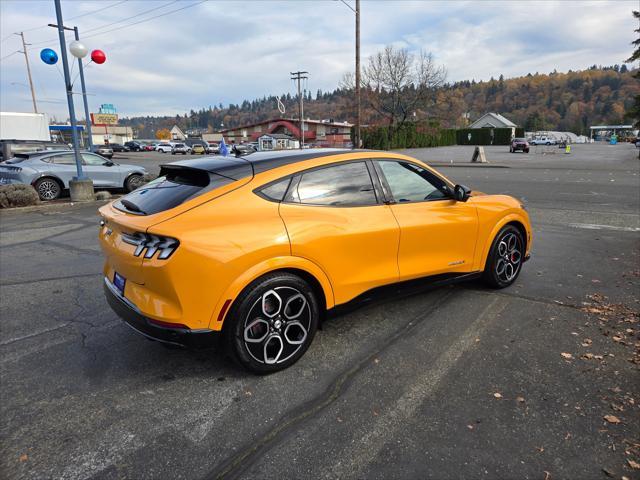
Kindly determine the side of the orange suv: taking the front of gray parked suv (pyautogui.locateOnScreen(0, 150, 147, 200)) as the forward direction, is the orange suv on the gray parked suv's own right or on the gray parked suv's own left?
on the gray parked suv's own right

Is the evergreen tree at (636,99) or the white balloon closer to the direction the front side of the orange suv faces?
the evergreen tree

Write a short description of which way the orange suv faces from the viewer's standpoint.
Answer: facing away from the viewer and to the right of the viewer

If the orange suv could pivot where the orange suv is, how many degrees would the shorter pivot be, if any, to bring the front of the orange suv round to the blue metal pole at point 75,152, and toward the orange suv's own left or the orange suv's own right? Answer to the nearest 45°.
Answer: approximately 90° to the orange suv's own left

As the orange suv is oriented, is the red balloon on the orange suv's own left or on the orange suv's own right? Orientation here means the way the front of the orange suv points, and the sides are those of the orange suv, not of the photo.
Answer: on the orange suv's own left

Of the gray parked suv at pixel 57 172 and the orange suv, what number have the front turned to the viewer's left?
0

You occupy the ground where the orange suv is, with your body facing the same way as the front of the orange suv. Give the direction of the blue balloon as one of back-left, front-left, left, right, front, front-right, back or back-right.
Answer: left

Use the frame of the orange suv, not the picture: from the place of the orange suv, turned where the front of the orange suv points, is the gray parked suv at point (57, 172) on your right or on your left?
on your left

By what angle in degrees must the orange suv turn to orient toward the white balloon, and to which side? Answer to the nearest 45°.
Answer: approximately 90° to its left

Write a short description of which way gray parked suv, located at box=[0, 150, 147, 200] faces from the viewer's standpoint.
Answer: facing away from the viewer and to the right of the viewer
